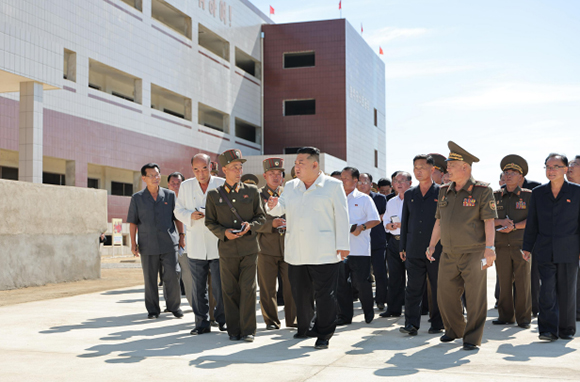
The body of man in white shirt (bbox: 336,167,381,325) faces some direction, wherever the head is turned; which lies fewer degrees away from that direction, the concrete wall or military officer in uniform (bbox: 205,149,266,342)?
the military officer in uniform

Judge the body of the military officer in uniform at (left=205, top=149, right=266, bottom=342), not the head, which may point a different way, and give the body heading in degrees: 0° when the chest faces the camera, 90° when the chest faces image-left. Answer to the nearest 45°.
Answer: approximately 0°

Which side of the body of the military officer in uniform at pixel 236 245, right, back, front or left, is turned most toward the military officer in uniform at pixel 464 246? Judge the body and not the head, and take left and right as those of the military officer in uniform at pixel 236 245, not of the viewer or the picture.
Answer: left

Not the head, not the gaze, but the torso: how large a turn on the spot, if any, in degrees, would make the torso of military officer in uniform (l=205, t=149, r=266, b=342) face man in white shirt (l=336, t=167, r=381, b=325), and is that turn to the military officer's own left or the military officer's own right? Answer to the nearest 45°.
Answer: approximately 135° to the military officer's own left

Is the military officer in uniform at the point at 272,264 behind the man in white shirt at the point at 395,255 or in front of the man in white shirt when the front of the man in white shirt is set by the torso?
in front

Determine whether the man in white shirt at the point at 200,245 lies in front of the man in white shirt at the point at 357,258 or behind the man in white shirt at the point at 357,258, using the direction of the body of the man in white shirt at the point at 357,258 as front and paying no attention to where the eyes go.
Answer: in front

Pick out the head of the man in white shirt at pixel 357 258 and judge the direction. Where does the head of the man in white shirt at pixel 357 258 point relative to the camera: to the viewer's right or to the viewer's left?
to the viewer's left

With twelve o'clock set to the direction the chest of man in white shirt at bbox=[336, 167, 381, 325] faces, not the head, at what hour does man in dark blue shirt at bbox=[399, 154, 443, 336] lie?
The man in dark blue shirt is roughly at 9 o'clock from the man in white shirt.

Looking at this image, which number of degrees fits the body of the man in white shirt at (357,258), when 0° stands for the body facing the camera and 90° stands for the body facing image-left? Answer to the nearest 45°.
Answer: approximately 45°

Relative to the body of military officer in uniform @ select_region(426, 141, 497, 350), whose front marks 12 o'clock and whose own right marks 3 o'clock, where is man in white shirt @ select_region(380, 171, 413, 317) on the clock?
The man in white shirt is roughly at 4 o'clock from the military officer in uniform.
